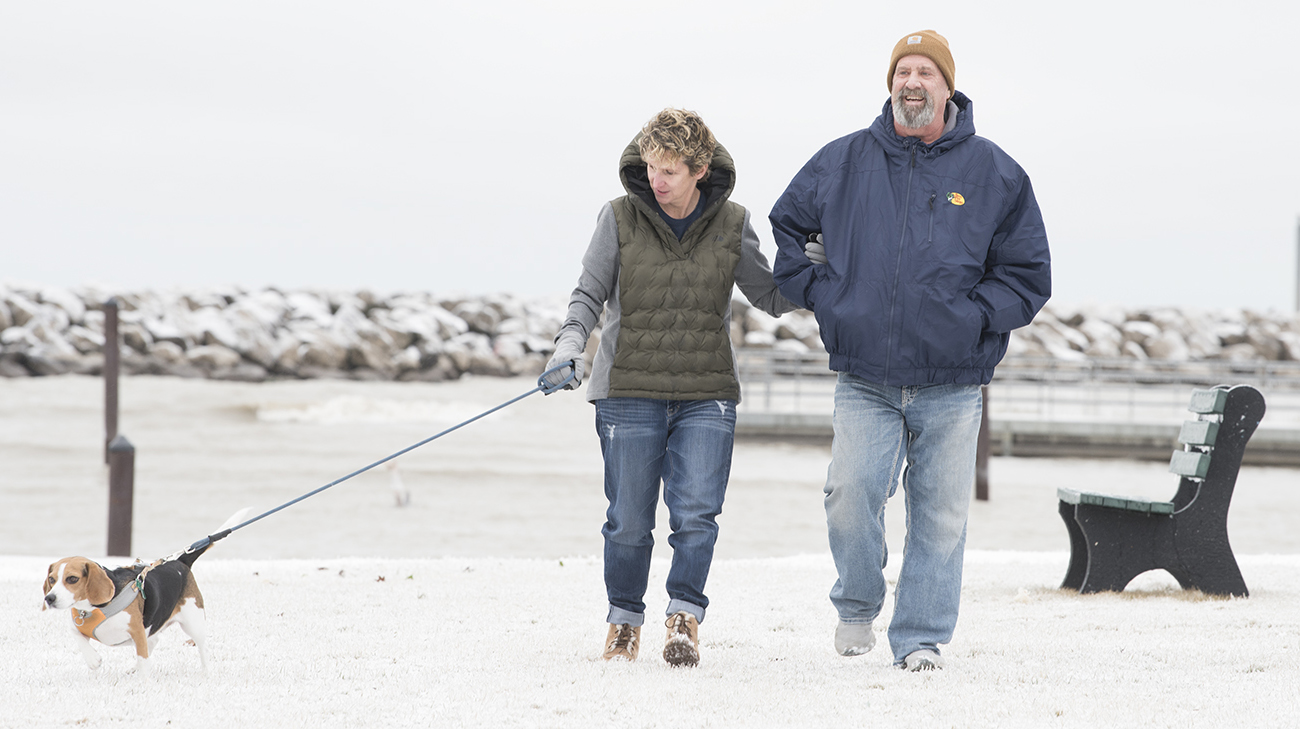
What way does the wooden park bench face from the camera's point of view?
to the viewer's left

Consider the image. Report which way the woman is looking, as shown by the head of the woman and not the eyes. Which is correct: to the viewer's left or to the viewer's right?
to the viewer's left

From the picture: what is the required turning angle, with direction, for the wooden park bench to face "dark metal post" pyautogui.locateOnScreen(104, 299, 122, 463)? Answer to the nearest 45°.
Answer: approximately 45° to its right

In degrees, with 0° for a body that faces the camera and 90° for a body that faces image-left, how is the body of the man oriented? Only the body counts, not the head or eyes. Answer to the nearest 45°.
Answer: approximately 0°

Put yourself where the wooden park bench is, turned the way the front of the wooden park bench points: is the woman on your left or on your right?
on your left

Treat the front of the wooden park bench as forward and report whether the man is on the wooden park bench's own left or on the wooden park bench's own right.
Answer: on the wooden park bench's own left

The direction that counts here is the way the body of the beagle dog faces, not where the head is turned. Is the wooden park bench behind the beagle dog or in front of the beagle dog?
behind

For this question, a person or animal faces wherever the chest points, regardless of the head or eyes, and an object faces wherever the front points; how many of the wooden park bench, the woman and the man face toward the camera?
2

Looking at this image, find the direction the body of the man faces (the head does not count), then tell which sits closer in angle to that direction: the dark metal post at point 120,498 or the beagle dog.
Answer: the beagle dog

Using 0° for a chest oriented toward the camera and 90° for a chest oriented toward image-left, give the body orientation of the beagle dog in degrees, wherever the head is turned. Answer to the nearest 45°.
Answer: approximately 45°

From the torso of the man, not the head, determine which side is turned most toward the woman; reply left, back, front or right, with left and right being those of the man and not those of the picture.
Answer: right

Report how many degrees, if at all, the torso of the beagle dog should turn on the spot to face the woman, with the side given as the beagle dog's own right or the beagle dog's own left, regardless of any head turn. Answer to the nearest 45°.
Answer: approximately 135° to the beagle dog's own left

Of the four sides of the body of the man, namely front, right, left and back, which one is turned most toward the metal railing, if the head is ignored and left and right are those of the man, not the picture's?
back
